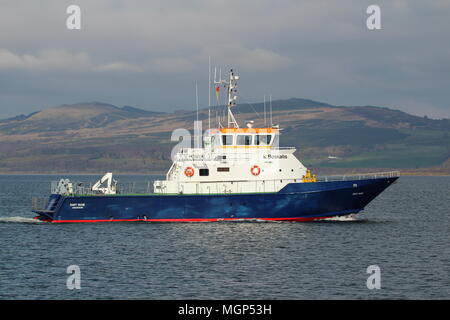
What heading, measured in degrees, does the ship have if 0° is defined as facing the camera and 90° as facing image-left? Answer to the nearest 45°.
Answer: approximately 270°
